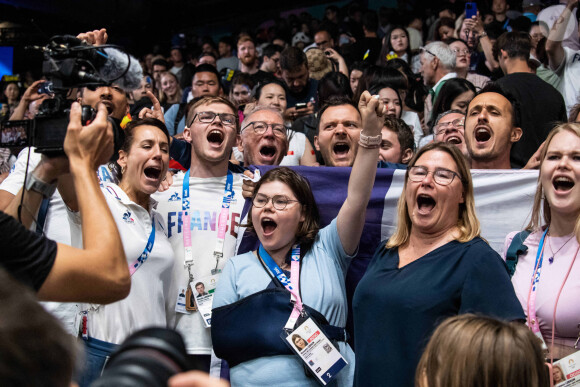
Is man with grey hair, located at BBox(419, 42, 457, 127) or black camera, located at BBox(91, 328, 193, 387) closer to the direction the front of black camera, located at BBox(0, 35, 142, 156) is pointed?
the man with grey hair

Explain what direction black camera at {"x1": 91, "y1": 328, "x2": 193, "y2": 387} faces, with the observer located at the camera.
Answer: facing away from the viewer and to the right of the viewer

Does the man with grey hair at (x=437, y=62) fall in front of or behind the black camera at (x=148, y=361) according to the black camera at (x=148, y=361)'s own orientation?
in front

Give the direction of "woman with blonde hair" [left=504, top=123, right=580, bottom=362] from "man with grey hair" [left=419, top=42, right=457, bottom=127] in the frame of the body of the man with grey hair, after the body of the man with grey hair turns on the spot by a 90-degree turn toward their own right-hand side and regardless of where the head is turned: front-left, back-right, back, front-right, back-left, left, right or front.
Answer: back

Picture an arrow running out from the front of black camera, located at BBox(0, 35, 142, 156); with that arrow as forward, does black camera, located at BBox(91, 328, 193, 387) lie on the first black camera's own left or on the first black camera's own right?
on the first black camera's own right

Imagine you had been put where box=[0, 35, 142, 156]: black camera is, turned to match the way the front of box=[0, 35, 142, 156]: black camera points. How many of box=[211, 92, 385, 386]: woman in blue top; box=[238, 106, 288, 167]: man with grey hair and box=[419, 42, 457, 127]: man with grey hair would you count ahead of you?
3

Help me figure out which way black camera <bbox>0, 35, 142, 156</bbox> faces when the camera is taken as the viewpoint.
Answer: facing away from the viewer and to the right of the viewer

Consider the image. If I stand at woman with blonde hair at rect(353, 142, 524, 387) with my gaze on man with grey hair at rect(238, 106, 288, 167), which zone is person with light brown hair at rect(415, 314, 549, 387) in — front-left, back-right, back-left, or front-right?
back-left

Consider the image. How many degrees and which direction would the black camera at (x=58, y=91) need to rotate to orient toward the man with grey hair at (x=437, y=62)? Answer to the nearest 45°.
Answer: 0° — it already faces them

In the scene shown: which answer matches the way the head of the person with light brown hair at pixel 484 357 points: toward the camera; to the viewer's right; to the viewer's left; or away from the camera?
away from the camera
